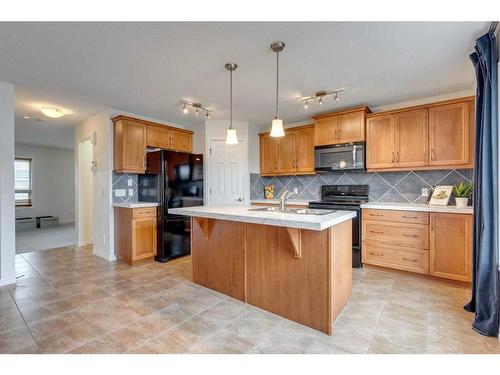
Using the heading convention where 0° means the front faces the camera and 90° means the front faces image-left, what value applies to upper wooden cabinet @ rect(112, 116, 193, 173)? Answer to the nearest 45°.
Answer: approximately 315°

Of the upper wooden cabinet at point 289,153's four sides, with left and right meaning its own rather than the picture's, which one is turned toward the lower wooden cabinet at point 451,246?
left

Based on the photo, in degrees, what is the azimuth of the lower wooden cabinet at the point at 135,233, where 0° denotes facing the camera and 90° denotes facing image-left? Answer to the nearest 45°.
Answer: approximately 315°
